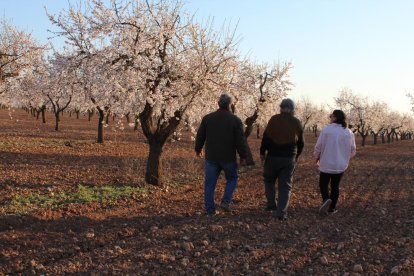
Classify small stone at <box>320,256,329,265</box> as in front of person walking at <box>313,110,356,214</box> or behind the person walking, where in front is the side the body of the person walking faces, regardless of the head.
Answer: behind

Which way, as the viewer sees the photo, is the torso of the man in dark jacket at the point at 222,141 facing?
away from the camera

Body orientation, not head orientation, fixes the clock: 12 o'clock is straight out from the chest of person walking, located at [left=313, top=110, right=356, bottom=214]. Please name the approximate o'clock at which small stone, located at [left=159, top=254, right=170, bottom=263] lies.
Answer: The small stone is roughly at 7 o'clock from the person walking.

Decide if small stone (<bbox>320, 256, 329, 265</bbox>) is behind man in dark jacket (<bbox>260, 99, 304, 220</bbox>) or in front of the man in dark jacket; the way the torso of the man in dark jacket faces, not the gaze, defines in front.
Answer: behind

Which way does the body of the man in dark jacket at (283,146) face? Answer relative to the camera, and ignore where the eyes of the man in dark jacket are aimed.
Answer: away from the camera

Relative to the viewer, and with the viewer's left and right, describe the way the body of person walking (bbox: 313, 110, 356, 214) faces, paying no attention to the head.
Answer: facing away from the viewer

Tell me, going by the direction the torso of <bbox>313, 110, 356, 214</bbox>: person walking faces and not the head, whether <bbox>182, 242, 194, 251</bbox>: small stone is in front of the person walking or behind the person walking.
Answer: behind

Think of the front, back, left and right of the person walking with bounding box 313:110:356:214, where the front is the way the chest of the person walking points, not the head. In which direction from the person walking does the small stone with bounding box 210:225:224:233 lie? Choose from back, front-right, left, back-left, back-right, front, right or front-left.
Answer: back-left

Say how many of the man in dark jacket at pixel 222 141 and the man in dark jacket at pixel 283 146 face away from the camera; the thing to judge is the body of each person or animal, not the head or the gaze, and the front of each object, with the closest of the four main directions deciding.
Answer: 2

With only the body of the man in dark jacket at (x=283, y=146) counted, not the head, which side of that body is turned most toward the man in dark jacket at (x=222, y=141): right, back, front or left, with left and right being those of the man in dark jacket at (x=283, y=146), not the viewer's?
left

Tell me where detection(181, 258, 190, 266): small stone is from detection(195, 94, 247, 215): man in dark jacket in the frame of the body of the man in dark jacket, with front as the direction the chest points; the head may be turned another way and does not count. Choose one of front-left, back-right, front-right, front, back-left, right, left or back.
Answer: back
